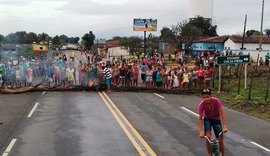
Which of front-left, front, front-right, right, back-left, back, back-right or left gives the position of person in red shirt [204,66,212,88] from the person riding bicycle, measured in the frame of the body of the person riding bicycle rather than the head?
back

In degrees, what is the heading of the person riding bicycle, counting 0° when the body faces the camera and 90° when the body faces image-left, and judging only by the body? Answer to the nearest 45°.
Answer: approximately 0°

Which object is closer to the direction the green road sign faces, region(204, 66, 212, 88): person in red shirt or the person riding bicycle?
the person riding bicycle

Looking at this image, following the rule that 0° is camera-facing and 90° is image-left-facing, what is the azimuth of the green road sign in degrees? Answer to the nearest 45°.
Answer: approximately 0°

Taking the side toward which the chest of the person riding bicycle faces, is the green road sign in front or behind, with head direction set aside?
behind

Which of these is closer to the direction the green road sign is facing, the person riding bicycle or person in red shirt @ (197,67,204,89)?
the person riding bicycle

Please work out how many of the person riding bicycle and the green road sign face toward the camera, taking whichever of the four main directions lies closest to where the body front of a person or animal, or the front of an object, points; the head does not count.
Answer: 2

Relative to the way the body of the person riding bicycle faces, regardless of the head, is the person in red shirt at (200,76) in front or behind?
behind

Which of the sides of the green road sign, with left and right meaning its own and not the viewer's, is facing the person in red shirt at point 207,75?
right
